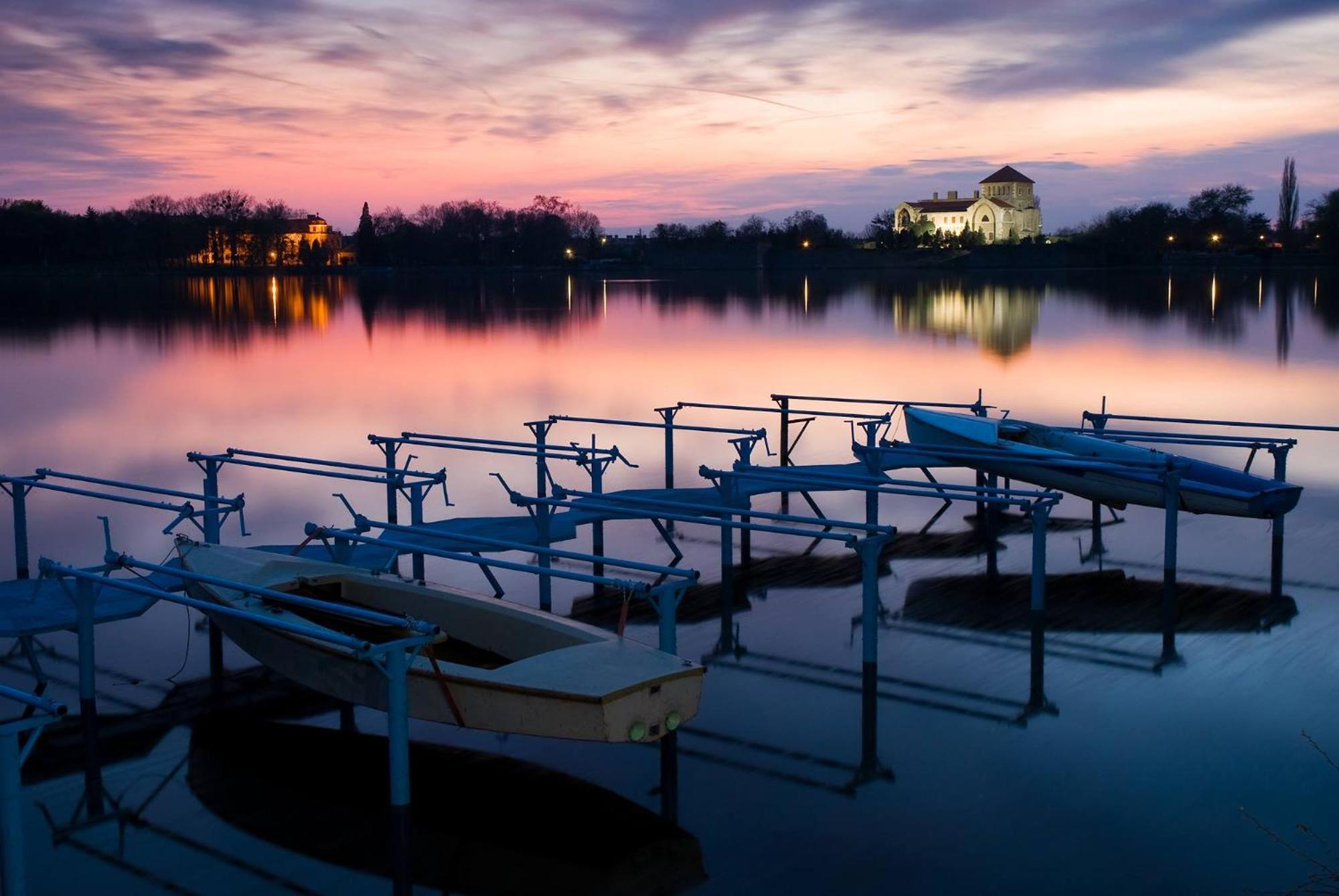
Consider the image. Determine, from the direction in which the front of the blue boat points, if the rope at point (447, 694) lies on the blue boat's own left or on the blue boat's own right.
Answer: on the blue boat's own left

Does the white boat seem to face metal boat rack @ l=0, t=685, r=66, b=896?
no

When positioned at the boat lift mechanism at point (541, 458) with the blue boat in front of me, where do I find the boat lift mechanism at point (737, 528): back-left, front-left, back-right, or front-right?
front-right

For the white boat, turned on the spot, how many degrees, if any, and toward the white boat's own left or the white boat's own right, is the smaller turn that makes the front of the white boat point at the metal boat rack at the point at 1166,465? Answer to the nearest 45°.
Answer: approximately 90° to the white boat's own right

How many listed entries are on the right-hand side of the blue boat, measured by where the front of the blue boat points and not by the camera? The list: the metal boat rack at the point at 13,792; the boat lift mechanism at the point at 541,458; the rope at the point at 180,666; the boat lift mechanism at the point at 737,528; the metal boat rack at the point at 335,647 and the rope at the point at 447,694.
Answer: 0

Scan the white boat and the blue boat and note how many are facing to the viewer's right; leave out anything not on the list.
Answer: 0

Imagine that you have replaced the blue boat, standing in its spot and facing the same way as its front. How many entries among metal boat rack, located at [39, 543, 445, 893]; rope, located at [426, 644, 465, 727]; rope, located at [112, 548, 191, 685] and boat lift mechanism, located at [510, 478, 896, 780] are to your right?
0

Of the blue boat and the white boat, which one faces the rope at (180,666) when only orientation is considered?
the white boat

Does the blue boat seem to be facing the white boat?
no

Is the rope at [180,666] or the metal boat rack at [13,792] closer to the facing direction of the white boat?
the rope

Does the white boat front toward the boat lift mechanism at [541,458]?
no

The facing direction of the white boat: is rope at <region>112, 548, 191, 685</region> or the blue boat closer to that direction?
the rope

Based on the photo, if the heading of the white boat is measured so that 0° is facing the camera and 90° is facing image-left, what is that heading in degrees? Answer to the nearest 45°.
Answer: approximately 135°

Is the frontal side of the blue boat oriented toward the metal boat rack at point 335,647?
no

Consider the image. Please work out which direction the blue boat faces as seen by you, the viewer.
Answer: facing away from the viewer and to the left of the viewer

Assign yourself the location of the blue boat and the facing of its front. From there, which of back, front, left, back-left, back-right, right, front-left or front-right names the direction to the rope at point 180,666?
left
